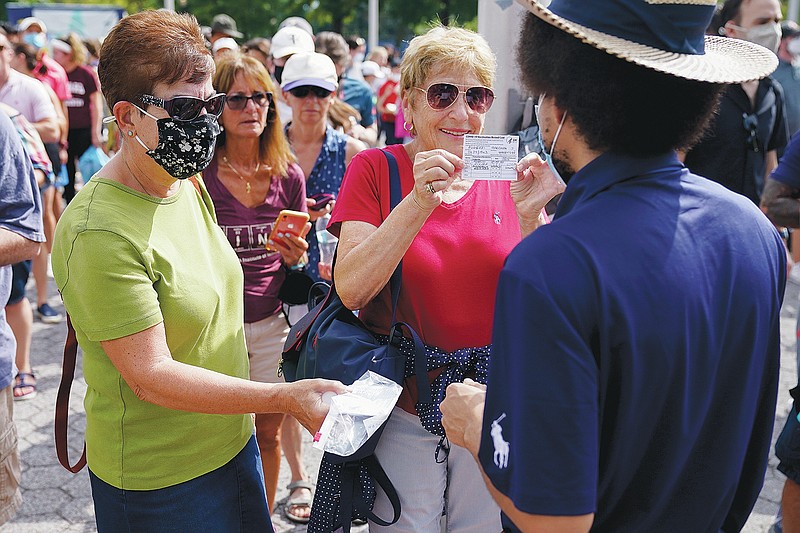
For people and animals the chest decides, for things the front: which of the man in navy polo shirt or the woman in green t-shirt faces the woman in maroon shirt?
the man in navy polo shirt

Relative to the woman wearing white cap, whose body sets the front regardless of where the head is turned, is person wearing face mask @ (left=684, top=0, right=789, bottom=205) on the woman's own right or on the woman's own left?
on the woman's own left

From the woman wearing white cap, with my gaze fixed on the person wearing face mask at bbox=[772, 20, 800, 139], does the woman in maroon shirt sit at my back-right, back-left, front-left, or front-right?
back-right

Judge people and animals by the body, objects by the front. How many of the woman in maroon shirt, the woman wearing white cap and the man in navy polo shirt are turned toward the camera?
2

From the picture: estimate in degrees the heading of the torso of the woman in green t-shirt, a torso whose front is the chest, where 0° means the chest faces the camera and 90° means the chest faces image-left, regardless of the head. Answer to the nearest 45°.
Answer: approximately 315°

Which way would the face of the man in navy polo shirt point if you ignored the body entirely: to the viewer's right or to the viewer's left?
to the viewer's left

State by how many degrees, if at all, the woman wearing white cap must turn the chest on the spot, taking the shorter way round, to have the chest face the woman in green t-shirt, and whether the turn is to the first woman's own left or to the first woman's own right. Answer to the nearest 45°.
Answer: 0° — they already face them

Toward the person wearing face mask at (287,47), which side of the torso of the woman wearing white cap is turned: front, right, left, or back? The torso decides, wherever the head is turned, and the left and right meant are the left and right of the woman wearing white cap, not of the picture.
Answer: back

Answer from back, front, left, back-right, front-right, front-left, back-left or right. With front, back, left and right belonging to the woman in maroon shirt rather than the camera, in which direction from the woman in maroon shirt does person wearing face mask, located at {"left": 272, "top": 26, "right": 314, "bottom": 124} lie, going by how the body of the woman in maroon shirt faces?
back

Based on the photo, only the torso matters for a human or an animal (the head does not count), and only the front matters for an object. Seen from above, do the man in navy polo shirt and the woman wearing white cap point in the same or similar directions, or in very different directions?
very different directions
